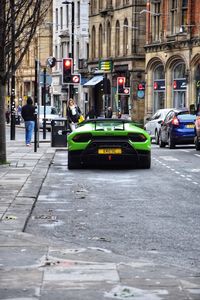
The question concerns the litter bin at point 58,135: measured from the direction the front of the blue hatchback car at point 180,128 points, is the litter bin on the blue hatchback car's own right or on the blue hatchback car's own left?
on the blue hatchback car's own left

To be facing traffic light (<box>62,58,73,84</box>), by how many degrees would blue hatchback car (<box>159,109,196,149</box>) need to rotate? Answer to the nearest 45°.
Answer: approximately 45° to its left

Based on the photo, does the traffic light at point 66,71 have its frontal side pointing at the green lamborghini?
yes

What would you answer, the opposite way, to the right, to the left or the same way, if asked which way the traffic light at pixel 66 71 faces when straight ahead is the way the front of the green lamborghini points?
the opposite way

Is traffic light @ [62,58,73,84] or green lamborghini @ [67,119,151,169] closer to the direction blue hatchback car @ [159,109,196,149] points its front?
the traffic light

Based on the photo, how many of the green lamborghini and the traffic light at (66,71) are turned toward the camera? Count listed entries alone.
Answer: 1

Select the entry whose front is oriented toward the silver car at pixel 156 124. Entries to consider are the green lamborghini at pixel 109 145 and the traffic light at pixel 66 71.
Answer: the green lamborghini

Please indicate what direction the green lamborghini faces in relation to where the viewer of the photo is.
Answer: facing away from the viewer

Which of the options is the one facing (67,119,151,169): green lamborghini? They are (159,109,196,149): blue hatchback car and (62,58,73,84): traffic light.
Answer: the traffic light

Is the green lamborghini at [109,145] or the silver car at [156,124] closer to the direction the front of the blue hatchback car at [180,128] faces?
the silver car

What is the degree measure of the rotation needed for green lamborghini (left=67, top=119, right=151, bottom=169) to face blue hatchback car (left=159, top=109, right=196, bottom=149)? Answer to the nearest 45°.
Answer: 0° — it already faces it

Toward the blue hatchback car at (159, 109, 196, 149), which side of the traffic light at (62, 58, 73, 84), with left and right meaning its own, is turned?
left
